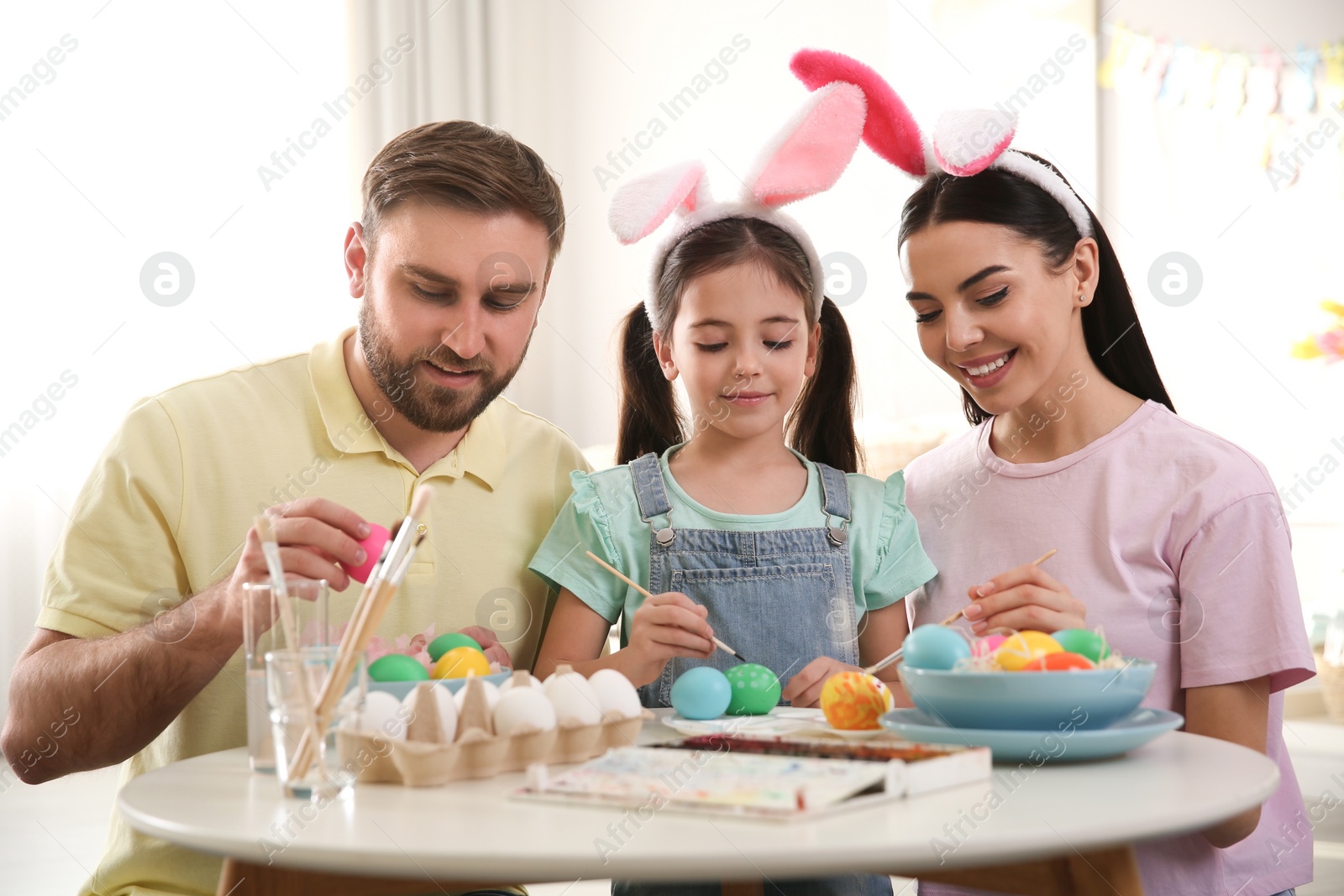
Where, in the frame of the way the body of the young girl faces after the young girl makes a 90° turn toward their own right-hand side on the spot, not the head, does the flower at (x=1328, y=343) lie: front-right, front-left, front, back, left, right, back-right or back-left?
back-right

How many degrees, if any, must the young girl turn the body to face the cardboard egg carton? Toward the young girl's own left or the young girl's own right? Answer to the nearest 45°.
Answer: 0° — they already face it

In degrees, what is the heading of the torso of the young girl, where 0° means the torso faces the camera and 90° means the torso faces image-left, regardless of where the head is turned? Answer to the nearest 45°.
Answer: approximately 0°
